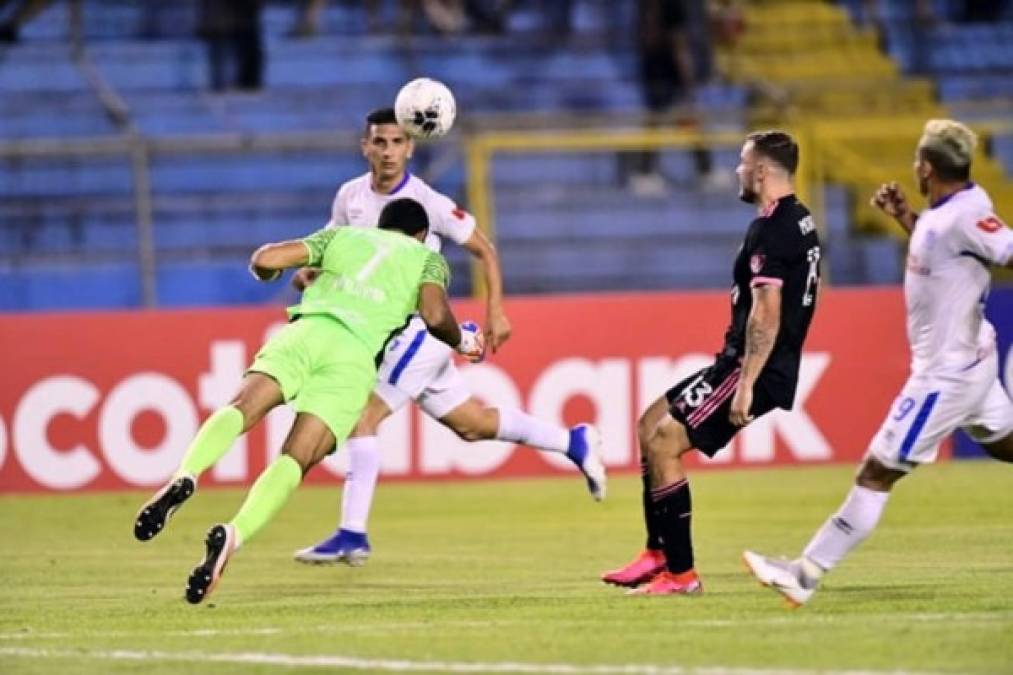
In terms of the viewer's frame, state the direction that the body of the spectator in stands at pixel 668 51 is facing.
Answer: toward the camera

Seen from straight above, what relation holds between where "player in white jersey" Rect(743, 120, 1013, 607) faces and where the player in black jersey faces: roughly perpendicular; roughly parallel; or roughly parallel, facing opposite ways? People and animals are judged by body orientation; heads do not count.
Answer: roughly parallel

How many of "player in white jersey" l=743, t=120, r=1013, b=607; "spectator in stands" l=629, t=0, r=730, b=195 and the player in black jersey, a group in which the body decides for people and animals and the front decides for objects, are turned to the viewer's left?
2

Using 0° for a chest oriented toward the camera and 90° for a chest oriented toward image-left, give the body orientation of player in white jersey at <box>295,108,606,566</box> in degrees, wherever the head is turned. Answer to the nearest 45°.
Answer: approximately 45°

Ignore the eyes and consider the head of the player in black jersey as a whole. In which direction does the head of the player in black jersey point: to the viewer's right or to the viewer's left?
to the viewer's left

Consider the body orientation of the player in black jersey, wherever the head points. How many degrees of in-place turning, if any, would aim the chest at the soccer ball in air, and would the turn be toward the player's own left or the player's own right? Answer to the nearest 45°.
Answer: approximately 45° to the player's own right

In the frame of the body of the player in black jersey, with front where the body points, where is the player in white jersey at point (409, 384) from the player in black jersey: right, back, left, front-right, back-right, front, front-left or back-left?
front-right

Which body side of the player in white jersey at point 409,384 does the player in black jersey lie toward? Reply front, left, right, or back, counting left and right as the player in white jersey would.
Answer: left

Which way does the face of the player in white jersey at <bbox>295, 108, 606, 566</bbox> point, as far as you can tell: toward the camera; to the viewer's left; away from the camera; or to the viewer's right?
toward the camera

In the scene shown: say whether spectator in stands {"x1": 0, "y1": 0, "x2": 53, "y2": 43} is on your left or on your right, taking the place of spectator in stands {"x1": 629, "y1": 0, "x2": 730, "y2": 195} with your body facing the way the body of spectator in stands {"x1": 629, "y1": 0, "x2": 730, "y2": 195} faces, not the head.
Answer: on your right

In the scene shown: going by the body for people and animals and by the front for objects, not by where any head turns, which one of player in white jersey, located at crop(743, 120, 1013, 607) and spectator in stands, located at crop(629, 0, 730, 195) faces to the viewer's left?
the player in white jersey

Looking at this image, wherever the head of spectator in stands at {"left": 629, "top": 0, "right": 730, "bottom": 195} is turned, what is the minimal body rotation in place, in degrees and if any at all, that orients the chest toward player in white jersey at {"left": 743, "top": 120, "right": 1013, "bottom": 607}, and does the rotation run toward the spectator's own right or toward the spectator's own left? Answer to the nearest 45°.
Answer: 0° — they already face them

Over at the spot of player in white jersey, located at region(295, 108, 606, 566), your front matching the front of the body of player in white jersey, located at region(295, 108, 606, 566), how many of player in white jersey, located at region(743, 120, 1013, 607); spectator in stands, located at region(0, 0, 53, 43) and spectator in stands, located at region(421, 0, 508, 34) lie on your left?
1

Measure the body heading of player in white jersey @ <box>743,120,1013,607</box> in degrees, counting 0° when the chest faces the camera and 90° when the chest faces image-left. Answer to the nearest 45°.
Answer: approximately 90°

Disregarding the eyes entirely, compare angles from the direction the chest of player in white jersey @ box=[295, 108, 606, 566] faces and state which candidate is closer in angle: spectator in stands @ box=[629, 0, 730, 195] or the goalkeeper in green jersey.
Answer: the goalkeeper in green jersey

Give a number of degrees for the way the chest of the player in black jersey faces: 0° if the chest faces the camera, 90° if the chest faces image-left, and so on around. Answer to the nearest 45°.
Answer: approximately 90°
